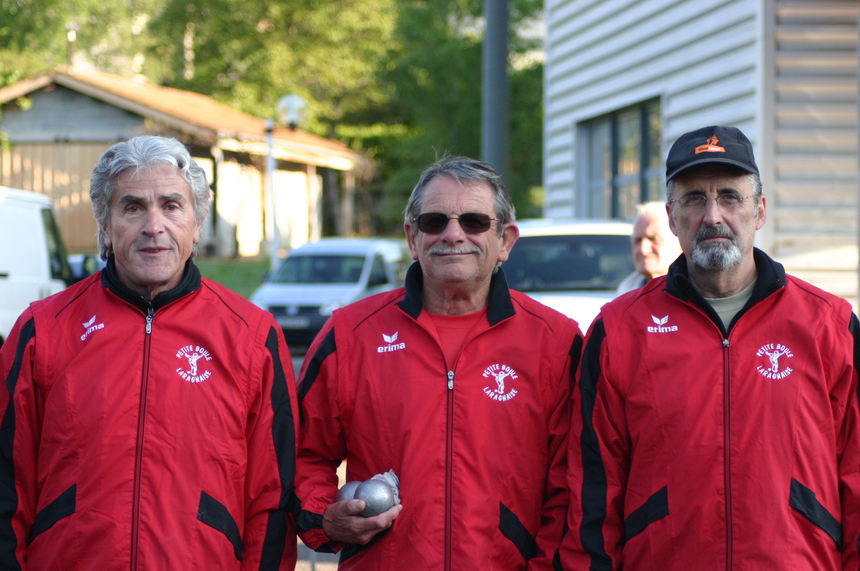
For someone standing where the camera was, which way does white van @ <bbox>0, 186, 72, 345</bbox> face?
facing to the right of the viewer

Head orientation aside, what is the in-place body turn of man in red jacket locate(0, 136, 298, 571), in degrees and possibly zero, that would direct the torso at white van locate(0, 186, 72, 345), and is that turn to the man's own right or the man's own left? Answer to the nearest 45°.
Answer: approximately 180°

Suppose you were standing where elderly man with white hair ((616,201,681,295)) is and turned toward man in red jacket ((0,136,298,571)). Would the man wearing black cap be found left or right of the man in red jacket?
left

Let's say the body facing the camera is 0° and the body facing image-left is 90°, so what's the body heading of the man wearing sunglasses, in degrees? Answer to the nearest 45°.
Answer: approximately 0°

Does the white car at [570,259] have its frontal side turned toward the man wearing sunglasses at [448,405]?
yes

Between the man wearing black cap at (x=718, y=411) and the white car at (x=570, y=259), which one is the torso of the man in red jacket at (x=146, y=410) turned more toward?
the man wearing black cap
